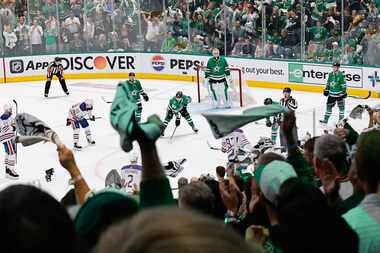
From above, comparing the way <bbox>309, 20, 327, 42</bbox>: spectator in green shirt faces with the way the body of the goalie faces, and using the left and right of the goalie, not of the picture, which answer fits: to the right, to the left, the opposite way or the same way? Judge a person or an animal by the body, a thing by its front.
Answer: the same way

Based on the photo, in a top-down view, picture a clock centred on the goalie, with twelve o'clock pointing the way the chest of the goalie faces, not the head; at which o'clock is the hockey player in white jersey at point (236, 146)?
The hockey player in white jersey is roughly at 12 o'clock from the goalie.

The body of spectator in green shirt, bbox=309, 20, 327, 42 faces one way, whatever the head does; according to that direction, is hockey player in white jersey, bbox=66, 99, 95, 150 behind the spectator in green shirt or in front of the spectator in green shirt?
in front

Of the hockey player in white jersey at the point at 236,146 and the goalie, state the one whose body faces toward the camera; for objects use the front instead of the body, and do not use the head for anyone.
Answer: the goalie

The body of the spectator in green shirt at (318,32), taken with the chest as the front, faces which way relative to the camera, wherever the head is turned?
toward the camera

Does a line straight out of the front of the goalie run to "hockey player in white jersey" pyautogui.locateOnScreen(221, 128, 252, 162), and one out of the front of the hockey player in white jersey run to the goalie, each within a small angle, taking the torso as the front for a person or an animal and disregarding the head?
yes

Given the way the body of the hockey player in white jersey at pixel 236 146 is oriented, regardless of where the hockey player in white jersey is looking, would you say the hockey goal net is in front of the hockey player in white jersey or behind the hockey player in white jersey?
in front

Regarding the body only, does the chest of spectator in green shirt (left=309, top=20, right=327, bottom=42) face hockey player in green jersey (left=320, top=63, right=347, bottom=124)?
yes

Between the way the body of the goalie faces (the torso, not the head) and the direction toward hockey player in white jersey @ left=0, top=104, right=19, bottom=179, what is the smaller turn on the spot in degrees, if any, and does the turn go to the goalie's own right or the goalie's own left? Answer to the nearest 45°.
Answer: approximately 45° to the goalie's own right

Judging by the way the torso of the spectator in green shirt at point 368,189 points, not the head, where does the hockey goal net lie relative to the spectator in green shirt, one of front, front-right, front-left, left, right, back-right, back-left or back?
front

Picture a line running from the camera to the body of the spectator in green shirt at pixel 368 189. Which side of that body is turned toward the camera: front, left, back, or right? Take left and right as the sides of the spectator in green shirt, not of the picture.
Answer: back

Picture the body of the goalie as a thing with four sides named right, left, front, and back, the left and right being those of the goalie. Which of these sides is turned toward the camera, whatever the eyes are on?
front

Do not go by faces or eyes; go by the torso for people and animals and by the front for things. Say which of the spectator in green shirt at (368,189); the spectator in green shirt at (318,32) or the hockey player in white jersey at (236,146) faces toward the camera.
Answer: the spectator in green shirt at (318,32)

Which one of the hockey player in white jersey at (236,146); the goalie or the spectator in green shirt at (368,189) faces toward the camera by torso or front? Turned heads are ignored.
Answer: the goalie

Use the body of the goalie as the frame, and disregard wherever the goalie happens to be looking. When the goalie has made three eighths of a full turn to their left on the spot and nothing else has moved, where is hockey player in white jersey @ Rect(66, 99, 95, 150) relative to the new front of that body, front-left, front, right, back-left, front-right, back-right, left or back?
back

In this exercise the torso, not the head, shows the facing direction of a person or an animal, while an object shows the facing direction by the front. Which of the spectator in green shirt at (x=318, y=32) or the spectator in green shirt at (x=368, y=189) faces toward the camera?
the spectator in green shirt at (x=318, y=32)

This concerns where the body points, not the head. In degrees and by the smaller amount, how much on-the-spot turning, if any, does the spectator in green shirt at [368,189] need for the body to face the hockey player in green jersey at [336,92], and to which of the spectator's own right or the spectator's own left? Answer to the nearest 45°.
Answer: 0° — they already face them

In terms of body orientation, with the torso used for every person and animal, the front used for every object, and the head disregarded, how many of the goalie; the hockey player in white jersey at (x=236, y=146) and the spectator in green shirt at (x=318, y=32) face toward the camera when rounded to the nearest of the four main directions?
2

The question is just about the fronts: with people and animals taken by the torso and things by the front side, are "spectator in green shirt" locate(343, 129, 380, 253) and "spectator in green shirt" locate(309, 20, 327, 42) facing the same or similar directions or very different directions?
very different directions

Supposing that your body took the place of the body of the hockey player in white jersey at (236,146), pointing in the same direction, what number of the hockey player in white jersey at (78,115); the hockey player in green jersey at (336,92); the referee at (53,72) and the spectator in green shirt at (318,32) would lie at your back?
0

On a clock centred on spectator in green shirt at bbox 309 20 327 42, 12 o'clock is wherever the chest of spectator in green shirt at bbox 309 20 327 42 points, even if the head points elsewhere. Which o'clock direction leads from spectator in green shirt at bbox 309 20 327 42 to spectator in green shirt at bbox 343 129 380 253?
spectator in green shirt at bbox 343 129 380 253 is roughly at 12 o'clock from spectator in green shirt at bbox 309 20 327 42.

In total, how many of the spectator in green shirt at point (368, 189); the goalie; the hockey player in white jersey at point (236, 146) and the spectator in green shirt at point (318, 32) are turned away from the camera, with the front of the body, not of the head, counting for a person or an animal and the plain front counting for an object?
2

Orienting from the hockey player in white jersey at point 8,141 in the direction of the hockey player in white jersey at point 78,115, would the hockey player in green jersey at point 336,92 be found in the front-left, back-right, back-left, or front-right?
front-right
